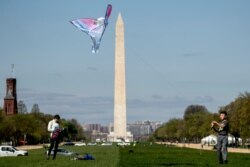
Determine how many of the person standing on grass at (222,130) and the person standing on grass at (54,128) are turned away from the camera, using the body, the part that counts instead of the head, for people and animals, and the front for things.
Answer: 0

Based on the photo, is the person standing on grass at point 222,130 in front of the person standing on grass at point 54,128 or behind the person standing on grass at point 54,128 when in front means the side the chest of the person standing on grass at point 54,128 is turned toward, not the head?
in front

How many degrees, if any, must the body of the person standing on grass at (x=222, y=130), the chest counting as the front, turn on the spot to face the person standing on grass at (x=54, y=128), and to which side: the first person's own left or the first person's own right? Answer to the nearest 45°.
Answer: approximately 45° to the first person's own right

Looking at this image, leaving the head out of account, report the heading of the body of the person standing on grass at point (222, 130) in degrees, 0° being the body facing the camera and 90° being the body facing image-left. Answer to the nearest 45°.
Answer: approximately 45°

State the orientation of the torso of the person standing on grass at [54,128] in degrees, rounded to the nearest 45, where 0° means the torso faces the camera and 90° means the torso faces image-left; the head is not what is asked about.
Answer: approximately 315°
